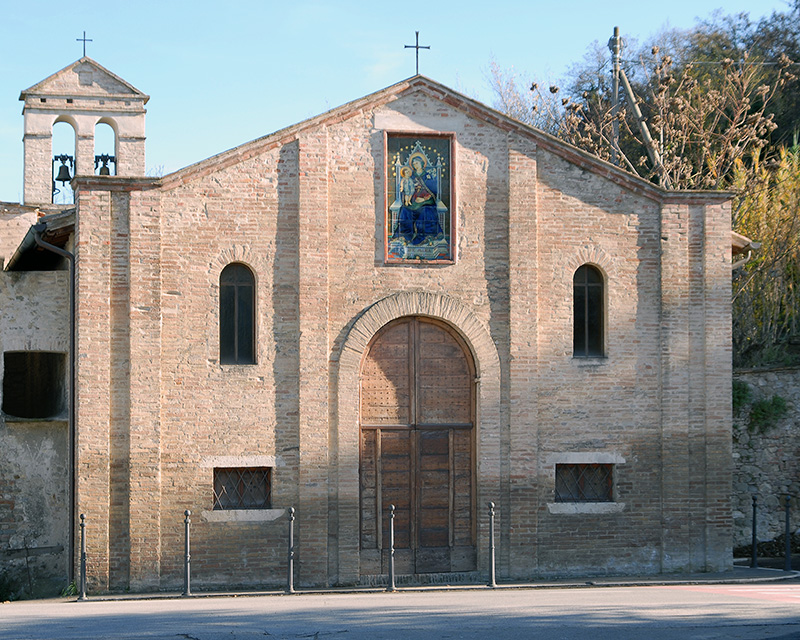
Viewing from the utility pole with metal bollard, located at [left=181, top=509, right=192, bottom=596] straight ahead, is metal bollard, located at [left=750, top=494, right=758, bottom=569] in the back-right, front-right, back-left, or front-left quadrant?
front-left

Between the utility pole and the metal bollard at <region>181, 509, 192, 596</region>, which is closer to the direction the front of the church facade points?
the metal bollard

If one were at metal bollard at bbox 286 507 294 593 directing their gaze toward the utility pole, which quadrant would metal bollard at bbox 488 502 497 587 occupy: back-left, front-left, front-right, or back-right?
front-right

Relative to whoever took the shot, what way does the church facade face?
facing the viewer

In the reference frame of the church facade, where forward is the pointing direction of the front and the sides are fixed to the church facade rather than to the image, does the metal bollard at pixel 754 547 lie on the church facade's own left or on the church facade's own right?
on the church facade's own left

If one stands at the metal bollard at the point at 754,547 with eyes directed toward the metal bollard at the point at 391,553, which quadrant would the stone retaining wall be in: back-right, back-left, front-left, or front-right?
back-right
